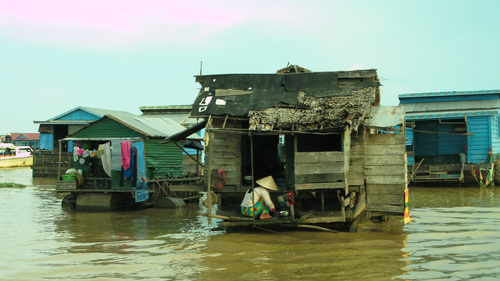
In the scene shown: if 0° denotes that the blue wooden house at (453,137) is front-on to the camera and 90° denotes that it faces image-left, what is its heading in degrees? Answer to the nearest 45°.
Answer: approximately 0°

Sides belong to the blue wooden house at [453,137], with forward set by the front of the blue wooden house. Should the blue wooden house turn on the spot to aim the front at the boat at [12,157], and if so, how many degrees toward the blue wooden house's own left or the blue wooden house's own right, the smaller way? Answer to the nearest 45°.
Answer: approximately 90° to the blue wooden house's own right

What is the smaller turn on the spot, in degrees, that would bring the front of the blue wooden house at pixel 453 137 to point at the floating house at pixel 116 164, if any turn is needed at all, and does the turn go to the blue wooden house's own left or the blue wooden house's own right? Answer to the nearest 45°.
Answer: approximately 45° to the blue wooden house's own right

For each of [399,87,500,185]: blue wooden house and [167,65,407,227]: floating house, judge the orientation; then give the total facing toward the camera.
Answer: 2

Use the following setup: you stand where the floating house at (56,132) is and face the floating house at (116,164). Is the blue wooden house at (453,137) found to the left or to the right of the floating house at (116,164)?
left

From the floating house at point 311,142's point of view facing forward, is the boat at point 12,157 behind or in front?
behind

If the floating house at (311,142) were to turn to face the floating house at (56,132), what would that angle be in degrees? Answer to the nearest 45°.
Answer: approximately 135° to its right

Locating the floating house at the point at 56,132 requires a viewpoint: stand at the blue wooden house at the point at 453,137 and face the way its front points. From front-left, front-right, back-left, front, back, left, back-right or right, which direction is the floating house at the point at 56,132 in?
right

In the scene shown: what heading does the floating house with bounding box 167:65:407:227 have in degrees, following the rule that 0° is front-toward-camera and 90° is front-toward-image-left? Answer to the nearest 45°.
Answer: approximately 0°

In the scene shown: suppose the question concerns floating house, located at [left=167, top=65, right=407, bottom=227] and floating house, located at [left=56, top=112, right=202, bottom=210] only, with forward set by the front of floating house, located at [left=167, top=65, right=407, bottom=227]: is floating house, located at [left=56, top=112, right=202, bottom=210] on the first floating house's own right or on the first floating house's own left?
on the first floating house's own right

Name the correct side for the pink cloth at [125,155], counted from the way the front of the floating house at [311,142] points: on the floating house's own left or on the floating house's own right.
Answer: on the floating house's own right
